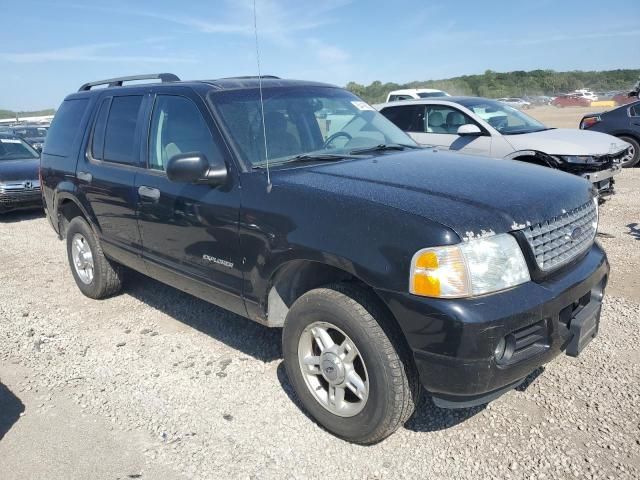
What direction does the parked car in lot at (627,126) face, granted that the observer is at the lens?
facing away from the viewer and to the right of the viewer

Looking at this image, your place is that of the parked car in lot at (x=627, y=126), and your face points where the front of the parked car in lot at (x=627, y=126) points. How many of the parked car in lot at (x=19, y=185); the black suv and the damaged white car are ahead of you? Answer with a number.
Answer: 0

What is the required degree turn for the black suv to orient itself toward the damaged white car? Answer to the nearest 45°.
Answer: approximately 90° to its left

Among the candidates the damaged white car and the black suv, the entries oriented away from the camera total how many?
0

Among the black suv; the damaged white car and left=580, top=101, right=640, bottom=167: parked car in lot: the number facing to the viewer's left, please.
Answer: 0

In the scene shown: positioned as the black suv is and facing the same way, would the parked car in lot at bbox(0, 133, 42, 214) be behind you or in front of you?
behind

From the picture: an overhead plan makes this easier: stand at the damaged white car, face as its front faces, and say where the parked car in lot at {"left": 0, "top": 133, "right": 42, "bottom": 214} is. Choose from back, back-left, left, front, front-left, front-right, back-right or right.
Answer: back-right

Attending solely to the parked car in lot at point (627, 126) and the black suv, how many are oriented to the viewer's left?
0

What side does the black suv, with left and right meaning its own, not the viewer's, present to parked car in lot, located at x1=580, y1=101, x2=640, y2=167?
left

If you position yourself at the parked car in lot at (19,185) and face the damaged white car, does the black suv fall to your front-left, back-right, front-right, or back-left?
front-right

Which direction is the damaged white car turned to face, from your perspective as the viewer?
facing the viewer and to the right of the viewer

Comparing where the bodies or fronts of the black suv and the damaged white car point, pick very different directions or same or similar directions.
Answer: same or similar directions

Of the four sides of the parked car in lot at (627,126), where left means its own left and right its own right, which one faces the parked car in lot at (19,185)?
back
